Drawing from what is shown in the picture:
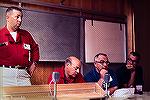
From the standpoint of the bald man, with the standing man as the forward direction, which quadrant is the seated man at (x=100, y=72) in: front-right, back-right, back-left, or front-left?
back-right

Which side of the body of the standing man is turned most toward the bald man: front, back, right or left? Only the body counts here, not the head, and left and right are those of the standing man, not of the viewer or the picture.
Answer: left

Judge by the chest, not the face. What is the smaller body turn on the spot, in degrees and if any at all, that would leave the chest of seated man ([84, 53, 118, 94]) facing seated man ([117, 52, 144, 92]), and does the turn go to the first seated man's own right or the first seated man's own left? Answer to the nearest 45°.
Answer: approximately 90° to the first seated man's own left

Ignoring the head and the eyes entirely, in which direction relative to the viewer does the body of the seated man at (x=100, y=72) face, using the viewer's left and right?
facing the viewer and to the right of the viewer

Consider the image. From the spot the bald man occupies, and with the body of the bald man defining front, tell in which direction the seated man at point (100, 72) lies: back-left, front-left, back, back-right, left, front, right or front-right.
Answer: left

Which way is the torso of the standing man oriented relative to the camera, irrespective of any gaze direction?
toward the camera

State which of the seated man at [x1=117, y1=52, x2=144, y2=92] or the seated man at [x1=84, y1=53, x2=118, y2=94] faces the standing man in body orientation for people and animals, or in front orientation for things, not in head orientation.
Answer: the seated man at [x1=117, y1=52, x2=144, y2=92]

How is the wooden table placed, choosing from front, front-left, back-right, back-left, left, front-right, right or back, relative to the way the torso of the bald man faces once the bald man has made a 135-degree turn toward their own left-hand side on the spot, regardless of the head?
back

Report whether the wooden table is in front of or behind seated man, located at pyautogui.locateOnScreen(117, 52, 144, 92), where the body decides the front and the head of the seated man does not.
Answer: in front

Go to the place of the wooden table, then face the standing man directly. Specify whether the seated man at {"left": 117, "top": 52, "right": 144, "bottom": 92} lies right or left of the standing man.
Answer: right

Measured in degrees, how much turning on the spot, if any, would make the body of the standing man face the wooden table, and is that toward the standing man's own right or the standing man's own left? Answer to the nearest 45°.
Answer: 0° — they already face it

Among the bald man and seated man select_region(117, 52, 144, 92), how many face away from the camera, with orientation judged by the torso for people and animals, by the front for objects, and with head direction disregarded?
0

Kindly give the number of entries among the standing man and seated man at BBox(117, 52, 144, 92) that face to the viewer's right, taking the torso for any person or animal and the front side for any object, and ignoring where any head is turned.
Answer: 0
